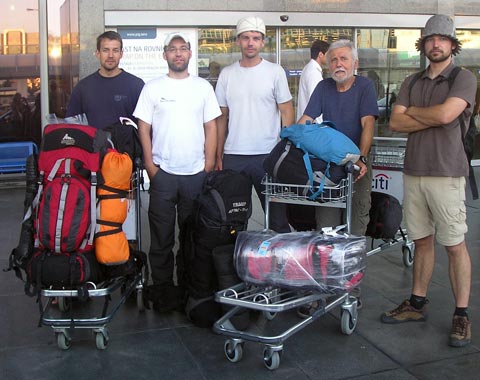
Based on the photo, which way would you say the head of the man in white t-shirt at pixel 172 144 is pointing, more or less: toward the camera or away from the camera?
toward the camera

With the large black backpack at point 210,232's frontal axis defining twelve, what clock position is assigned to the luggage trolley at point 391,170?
The luggage trolley is roughly at 9 o'clock from the large black backpack.

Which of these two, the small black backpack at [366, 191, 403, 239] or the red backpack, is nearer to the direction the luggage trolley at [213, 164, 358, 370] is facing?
the red backpack

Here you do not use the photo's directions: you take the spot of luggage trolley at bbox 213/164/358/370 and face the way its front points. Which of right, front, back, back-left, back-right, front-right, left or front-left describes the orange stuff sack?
front-right

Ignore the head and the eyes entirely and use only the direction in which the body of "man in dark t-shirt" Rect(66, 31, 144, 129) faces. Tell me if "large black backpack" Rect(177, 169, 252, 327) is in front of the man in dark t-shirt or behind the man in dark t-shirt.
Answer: in front

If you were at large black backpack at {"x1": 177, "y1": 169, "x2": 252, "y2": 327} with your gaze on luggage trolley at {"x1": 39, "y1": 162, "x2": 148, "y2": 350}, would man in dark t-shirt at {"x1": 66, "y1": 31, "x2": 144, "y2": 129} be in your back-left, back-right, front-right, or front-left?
front-right

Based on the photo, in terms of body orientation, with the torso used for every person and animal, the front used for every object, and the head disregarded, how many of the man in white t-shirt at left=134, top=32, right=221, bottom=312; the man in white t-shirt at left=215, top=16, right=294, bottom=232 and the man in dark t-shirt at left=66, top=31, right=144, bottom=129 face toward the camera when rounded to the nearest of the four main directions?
3

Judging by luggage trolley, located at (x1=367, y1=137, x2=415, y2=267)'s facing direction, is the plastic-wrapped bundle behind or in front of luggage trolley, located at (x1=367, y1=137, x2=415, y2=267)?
in front

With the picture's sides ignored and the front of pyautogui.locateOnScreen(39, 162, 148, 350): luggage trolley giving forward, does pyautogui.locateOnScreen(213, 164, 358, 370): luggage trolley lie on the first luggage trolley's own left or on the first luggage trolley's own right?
on the first luggage trolley's own left

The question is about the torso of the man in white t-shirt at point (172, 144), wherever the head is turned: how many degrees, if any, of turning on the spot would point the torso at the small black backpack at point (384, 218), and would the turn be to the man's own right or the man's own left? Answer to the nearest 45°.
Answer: approximately 90° to the man's own left

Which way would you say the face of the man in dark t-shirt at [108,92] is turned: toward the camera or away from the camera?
toward the camera

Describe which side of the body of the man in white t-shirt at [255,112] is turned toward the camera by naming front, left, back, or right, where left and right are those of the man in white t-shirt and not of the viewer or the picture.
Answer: front

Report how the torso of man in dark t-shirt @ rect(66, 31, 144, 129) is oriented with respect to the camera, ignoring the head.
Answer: toward the camera

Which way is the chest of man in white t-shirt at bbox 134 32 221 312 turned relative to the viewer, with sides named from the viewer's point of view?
facing the viewer
